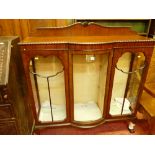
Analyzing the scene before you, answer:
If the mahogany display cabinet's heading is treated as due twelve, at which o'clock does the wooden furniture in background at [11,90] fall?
The wooden furniture in background is roughly at 2 o'clock from the mahogany display cabinet.

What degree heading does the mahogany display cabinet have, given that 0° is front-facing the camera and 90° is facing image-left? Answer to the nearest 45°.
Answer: approximately 0°
